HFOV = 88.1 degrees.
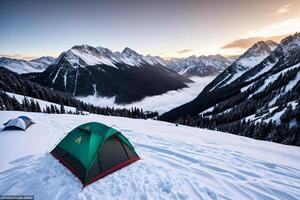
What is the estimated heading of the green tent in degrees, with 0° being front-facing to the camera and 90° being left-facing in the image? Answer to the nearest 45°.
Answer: approximately 315°

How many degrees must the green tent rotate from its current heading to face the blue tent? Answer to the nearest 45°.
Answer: approximately 180°
